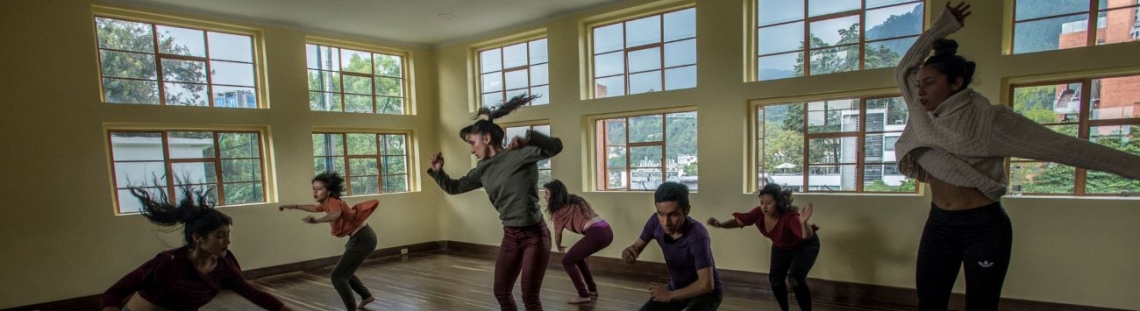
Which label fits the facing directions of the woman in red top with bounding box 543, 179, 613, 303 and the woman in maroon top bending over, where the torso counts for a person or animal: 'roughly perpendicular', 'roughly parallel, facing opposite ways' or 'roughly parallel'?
roughly parallel, facing opposite ways

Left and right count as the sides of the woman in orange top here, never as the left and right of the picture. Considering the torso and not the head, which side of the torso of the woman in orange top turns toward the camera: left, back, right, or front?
left

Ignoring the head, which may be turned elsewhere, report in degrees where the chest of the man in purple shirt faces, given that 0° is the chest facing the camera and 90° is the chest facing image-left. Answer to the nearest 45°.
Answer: approximately 45°

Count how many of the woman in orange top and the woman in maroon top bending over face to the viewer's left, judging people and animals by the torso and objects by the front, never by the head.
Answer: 1

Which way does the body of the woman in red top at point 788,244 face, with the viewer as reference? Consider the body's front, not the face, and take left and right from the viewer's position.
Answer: facing the viewer and to the left of the viewer

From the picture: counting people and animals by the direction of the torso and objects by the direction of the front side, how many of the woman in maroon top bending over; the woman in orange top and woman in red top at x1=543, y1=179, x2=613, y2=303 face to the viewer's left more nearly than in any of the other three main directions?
2

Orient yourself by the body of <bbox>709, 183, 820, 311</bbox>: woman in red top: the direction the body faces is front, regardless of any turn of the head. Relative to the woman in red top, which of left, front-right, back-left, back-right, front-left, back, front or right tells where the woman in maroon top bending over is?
front

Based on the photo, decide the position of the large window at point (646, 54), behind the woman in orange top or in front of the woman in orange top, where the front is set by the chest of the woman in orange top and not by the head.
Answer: behind

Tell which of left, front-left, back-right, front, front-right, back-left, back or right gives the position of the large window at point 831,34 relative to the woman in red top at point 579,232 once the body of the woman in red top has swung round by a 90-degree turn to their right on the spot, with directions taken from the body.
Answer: right

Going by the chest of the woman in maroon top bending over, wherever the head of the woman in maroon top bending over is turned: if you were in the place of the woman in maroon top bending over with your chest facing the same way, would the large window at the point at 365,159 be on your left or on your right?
on your left

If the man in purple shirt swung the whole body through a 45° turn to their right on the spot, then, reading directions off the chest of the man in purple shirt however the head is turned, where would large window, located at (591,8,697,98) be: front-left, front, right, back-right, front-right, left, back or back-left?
right
